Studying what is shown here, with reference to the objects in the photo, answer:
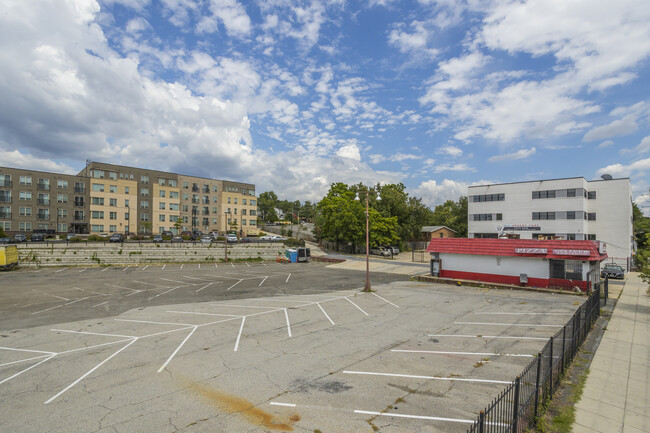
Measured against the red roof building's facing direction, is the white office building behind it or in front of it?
behind

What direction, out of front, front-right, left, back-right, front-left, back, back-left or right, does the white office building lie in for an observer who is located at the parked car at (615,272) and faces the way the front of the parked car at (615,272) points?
back

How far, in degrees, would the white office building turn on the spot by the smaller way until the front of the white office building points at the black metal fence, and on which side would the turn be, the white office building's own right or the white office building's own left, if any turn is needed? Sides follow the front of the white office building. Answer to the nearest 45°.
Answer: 0° — it already faces it

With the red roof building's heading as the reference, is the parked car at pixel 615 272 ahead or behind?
behind

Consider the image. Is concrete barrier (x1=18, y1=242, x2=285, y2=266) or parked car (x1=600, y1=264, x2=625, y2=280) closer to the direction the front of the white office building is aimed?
the parked car

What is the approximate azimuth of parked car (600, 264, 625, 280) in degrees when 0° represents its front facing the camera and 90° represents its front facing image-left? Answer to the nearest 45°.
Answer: approximately 0°

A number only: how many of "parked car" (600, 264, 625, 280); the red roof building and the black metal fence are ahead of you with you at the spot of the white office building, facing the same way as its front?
3

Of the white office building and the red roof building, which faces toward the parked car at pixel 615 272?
the white office building

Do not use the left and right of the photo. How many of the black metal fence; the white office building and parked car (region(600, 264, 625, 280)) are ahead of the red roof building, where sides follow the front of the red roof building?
1

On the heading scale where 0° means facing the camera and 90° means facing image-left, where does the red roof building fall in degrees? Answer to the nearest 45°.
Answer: approximately 0°
